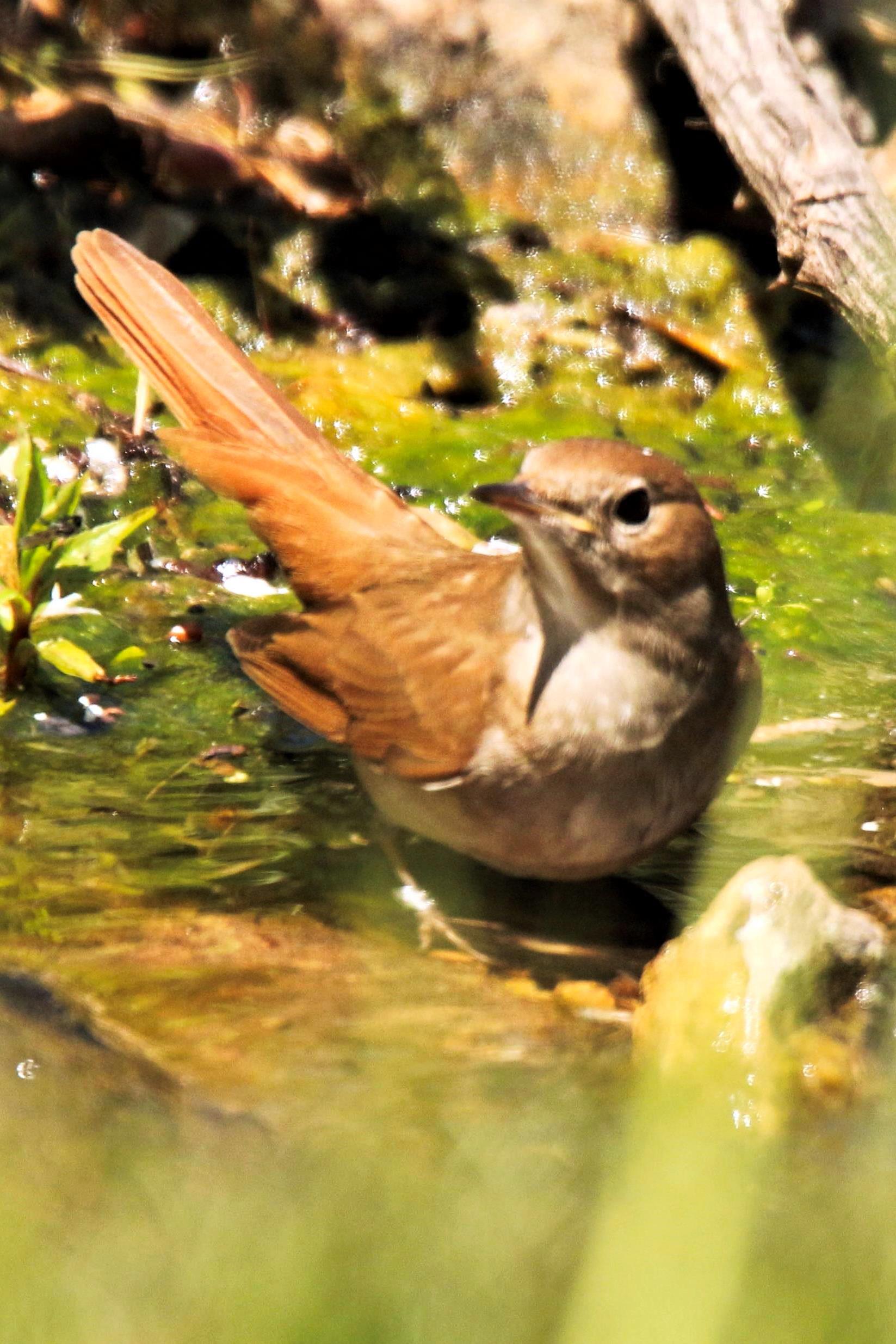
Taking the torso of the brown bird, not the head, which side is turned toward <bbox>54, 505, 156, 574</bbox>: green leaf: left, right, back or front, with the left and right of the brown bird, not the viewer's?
back

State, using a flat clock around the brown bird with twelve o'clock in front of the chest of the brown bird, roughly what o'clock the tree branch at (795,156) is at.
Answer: The tree branch is roughly at 8 o'clock from the brown bird.

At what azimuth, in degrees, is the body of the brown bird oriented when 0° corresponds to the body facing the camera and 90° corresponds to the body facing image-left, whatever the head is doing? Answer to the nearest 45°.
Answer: approximately 315°

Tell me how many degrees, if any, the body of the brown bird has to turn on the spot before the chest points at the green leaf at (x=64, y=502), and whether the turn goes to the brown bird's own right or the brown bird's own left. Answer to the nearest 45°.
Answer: approximately 180°

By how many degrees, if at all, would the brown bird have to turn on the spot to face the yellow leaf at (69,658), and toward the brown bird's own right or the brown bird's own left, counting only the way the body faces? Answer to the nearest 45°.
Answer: approximately 180°
